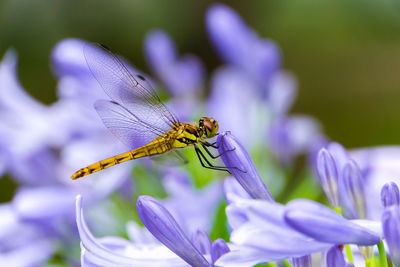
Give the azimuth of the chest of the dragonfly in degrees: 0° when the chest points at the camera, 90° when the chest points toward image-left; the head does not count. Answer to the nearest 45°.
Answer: approximately 270°
